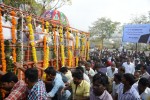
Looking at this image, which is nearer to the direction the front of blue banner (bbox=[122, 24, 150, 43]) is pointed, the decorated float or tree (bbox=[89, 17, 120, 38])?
the decorated float

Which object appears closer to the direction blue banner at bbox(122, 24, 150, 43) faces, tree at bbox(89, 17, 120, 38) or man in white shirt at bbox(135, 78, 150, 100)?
the man in white shirt

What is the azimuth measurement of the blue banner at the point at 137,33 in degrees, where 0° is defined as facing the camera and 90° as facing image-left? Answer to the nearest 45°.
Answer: approximately 0°

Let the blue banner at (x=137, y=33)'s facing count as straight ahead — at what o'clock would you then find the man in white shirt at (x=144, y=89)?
The man in white shirt is roughly at 12 o'clock from the blue banner.

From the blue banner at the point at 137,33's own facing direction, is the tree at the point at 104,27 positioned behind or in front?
behind
